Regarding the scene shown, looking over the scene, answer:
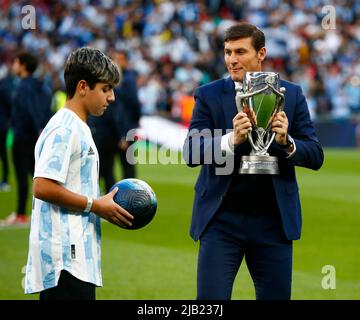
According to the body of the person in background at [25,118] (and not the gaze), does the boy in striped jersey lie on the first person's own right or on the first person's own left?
on the first person's own left

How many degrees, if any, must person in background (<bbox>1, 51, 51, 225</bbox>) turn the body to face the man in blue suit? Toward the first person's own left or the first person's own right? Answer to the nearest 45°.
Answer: approximately 90° to the first person's own left

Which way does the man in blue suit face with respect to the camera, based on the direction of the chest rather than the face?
toward the camera

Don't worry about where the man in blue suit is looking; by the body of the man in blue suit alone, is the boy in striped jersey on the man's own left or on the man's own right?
on the man's own right

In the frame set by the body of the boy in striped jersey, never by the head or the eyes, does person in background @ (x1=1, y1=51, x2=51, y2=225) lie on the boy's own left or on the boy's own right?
on the boy's own left

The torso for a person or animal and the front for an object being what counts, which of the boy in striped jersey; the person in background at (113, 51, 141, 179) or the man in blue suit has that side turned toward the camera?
the man in blue suit

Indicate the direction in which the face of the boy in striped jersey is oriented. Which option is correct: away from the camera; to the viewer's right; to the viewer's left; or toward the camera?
to the viewer's right

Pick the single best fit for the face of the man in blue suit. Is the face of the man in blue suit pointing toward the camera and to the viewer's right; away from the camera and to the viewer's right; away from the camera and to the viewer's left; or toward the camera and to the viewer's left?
toward the camera and to the viewer's left

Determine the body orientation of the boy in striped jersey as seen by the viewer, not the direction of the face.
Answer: to the viewer's right
